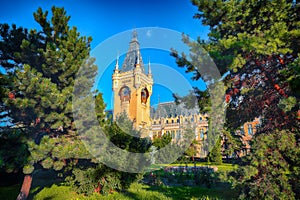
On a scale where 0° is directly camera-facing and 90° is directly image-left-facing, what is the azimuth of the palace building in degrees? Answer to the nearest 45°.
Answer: approximately 45°

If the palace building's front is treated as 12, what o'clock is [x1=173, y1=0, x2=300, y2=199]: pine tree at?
The pine tree is roughly at 10 o'clock from the palace building.
